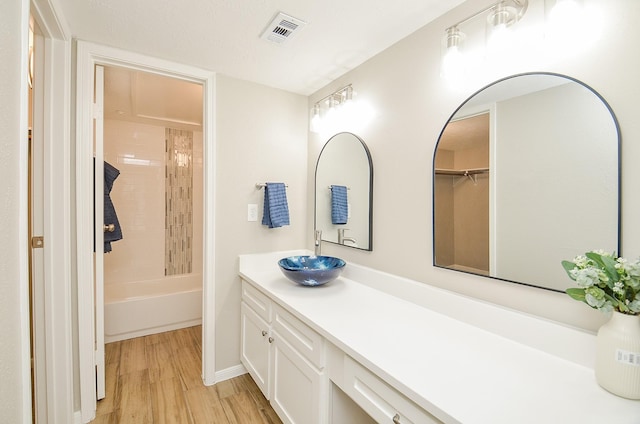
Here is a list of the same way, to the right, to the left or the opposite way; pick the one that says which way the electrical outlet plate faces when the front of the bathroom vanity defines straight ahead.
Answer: to the left

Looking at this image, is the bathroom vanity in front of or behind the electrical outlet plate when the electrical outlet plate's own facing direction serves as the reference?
in front

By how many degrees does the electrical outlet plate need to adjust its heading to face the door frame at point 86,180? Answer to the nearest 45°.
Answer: approximately 90° to its right

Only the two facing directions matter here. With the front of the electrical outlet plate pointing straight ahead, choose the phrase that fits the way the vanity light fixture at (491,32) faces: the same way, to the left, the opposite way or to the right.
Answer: to the right

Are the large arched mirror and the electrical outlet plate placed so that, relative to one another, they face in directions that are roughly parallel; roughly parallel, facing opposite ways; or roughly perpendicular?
roughly perpendicular

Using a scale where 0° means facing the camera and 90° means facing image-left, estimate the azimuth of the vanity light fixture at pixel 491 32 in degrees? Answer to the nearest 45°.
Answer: approximately 45°

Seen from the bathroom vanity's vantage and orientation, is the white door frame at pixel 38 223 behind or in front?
in front

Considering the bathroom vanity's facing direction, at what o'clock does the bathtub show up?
The bathtub is roughly at 2 o'clock from the bathroom vanity.

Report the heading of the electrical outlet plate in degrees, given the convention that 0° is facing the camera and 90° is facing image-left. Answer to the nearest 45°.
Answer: approximately 0°

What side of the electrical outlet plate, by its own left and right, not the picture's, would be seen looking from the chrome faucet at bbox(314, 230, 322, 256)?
left
